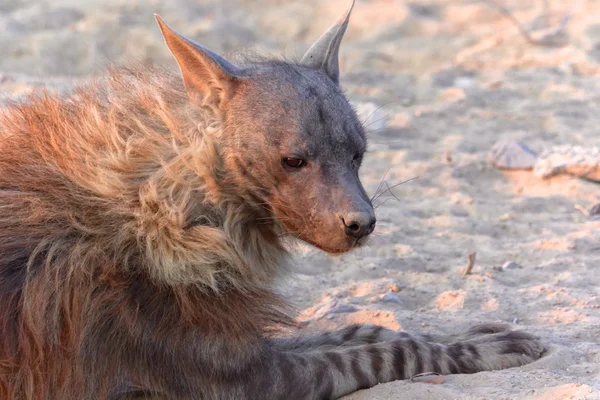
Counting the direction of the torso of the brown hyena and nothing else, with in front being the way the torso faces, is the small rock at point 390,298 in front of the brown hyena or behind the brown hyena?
in front

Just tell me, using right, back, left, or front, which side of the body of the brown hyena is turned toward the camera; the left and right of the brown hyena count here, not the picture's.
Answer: right

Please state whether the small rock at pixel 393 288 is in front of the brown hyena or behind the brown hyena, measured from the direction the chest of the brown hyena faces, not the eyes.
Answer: in front

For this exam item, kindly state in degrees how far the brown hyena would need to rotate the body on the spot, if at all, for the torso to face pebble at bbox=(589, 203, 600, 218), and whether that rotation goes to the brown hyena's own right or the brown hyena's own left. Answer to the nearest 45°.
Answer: approximately 45° to the brown hyena's own left

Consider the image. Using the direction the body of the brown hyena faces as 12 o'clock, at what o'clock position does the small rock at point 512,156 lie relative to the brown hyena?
The small rock is roughly at 10 o'clock from the brown hyena.

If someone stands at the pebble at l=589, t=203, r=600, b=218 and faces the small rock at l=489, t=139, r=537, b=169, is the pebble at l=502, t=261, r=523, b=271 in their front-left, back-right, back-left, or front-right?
back-left

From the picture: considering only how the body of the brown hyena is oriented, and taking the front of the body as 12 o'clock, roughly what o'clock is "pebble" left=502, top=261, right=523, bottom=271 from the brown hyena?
The pebble is roughly at 11 o'clock from the brown hyena.
